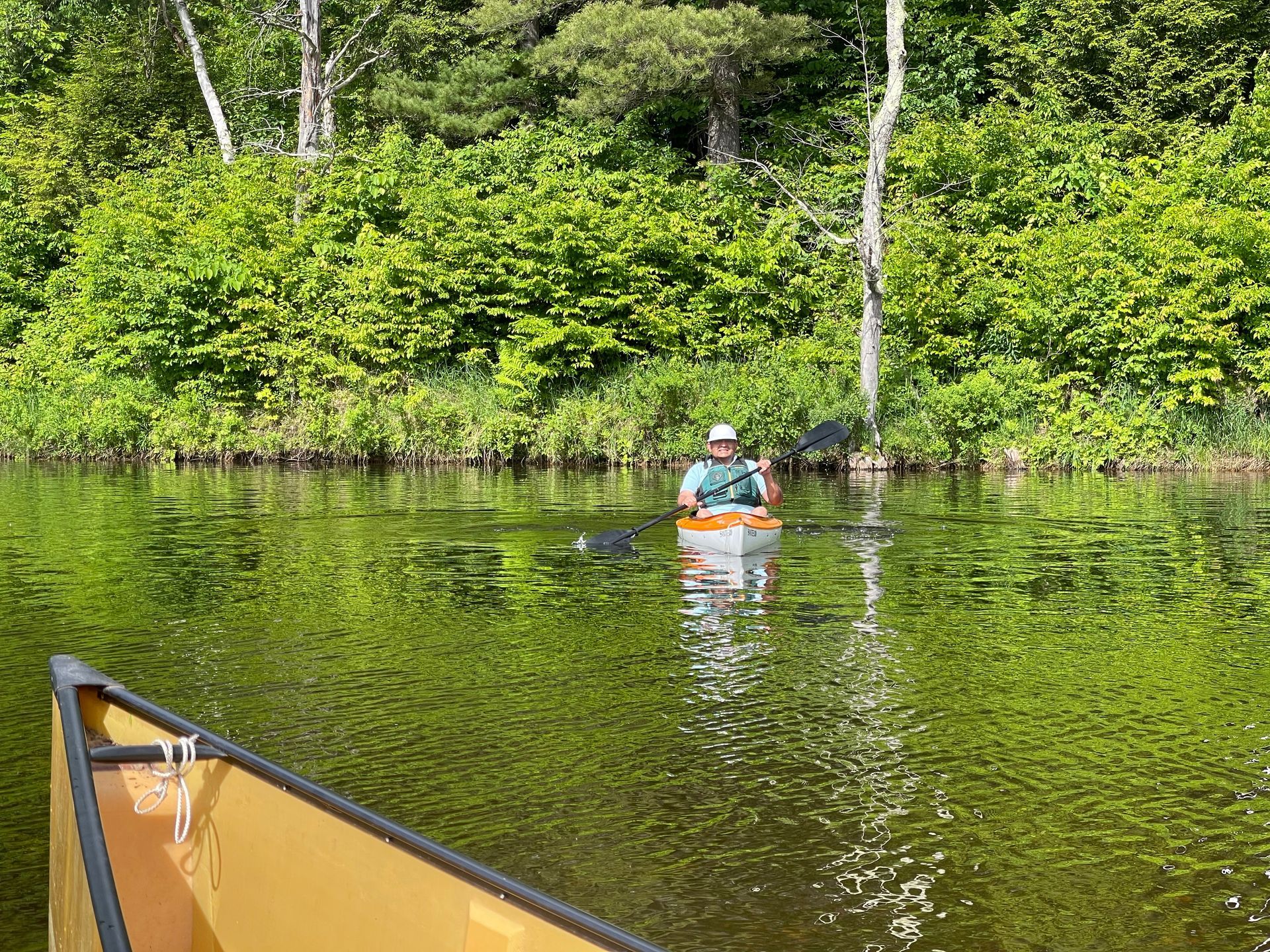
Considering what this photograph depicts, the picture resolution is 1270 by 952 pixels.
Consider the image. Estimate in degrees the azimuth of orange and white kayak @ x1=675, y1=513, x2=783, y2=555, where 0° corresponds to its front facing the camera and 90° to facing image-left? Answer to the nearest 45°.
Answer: approximately 0°

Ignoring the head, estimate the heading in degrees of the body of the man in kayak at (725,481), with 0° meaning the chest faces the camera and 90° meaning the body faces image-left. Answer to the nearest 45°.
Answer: approximately 0°

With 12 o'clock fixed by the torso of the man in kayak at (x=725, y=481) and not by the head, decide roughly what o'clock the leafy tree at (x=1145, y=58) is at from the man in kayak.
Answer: The leafy tree is roughly at 7 o'clock from the man in kayak.

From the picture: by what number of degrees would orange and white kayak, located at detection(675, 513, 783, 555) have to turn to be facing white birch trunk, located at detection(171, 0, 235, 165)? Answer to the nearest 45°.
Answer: approximately 135° to its right

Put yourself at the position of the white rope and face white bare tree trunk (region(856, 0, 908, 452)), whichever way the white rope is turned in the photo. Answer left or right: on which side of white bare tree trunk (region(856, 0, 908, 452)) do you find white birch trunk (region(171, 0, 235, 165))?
left

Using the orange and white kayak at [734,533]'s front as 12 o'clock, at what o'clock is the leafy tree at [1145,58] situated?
The leafy tree is roughly at 7 o'clock from the orange and white kayak.

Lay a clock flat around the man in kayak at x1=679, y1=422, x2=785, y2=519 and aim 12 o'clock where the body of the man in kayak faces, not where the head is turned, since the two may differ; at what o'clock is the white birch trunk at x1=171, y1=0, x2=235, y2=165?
The white birch trunk is roughly at 5 o'clock from the man in kayak.
